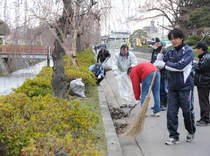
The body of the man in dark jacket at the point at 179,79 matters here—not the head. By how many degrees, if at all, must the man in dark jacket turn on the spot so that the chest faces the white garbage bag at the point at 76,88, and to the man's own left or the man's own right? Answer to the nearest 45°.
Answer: approximately 90° to the man's own right

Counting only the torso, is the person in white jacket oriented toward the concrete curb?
yes

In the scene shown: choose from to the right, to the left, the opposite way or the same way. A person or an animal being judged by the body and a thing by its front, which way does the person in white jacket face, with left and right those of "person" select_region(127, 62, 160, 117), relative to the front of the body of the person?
to the left

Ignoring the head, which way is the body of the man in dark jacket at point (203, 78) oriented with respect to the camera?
to the viewer's left

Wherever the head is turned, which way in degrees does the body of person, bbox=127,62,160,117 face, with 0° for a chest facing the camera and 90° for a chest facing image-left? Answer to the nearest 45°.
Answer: approximately 90°

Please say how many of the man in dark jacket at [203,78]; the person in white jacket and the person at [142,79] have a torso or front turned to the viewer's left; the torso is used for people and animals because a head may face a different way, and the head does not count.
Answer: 2

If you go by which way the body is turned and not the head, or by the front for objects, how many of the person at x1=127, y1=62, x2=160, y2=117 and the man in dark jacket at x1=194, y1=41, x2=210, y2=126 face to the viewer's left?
2
